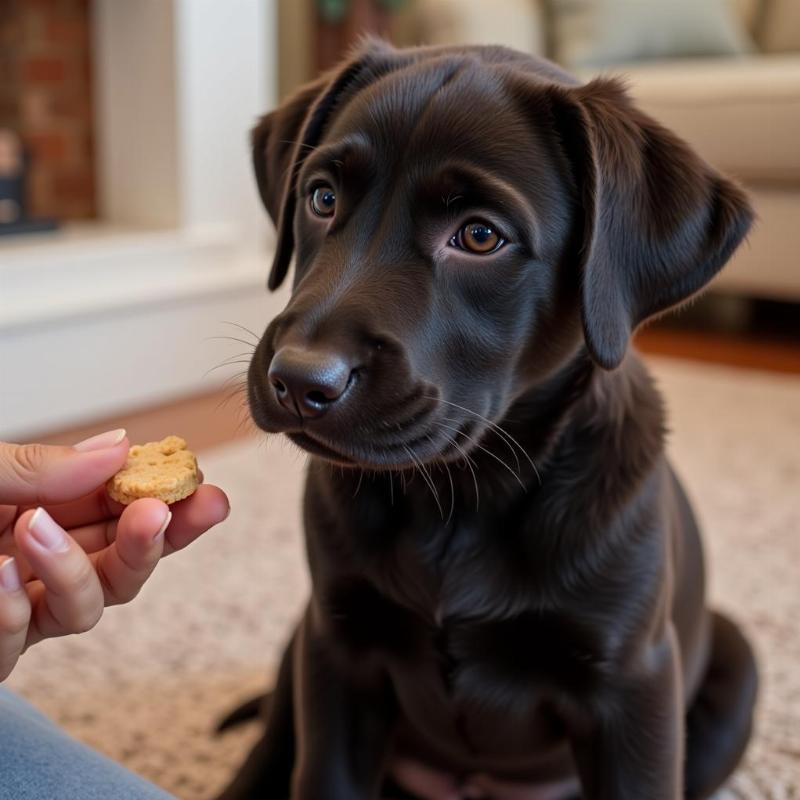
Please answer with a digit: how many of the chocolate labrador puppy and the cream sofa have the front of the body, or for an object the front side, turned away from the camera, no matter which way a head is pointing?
0

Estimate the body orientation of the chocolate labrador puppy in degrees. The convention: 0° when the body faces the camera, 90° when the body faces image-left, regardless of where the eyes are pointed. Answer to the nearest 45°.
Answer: approximately 45°

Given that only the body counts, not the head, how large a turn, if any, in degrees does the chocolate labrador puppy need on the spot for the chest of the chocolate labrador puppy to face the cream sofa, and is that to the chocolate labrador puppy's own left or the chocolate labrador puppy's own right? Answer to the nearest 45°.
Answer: approximately 135° to the chocolate labrador puppy's own right

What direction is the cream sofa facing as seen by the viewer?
toward the camera

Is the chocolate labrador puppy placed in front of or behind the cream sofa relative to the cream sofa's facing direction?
in front
